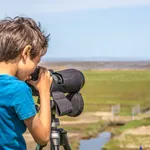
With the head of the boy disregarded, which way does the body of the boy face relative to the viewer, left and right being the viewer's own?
facing away from the viewer and to the right of the viewer
